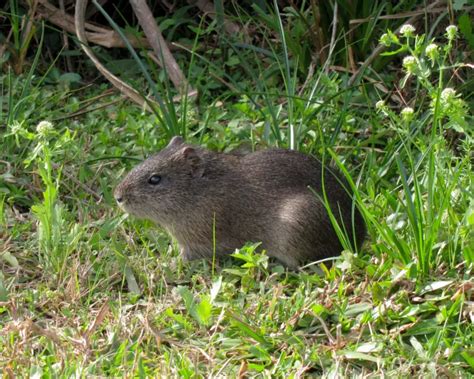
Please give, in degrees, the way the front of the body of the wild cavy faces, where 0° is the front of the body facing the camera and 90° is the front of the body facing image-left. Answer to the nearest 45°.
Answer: approximately 90°

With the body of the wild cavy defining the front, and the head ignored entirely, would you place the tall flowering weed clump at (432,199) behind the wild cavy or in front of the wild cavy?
behind
